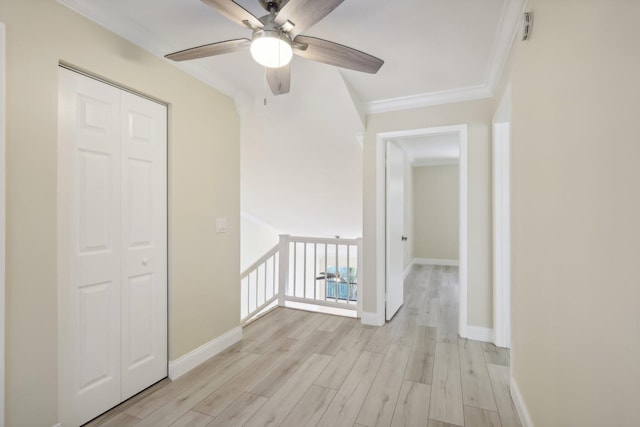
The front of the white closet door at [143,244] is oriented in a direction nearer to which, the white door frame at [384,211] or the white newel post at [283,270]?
the white door frame

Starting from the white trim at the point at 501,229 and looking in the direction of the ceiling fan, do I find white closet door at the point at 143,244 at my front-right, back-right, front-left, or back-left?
front-right

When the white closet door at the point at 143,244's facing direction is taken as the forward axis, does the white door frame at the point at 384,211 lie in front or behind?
in front

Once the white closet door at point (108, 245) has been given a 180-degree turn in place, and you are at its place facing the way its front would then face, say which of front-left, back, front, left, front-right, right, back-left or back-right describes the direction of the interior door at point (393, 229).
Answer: back-right

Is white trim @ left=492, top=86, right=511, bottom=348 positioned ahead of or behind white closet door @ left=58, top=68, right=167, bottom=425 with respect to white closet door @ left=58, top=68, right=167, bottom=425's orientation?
ahead

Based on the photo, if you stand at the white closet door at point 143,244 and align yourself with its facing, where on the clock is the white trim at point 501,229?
The white trim is roughly at 11 o'clock from the white closet door.

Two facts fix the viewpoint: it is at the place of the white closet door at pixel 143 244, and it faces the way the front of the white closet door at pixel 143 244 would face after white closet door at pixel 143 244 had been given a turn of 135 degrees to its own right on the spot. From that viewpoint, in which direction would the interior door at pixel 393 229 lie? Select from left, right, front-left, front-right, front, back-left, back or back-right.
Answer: back

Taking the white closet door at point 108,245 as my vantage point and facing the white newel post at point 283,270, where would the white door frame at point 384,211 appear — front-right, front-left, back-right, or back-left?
front-right

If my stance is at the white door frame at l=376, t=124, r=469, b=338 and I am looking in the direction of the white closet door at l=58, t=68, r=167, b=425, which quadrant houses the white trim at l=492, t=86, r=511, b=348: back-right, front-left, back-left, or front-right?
back-left

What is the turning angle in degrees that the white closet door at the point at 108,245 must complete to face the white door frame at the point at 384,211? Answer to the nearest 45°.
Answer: approximately 45° to its left

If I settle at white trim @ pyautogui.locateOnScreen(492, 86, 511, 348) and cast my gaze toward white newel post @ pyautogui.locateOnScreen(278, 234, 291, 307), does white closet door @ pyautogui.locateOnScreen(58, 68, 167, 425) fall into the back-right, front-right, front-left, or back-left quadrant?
front-left

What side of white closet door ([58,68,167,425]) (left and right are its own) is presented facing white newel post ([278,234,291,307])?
left

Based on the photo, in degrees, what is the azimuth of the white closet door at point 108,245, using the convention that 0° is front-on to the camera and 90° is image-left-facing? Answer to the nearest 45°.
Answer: approximately 315°

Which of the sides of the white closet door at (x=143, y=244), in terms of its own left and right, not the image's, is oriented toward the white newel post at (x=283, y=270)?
left
